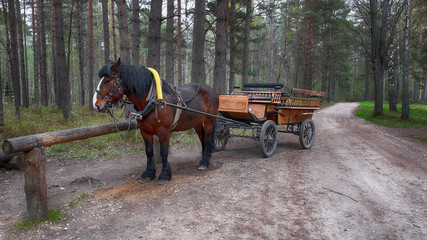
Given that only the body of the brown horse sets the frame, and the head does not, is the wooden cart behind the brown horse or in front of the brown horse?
behind

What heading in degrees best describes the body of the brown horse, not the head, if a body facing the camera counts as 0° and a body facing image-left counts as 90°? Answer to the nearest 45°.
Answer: approximately 45°

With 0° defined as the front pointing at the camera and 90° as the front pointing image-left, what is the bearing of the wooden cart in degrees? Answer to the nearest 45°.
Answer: approximately 45°

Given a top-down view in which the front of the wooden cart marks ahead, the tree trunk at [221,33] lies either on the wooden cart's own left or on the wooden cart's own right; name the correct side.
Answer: on the wooden cart's own right
